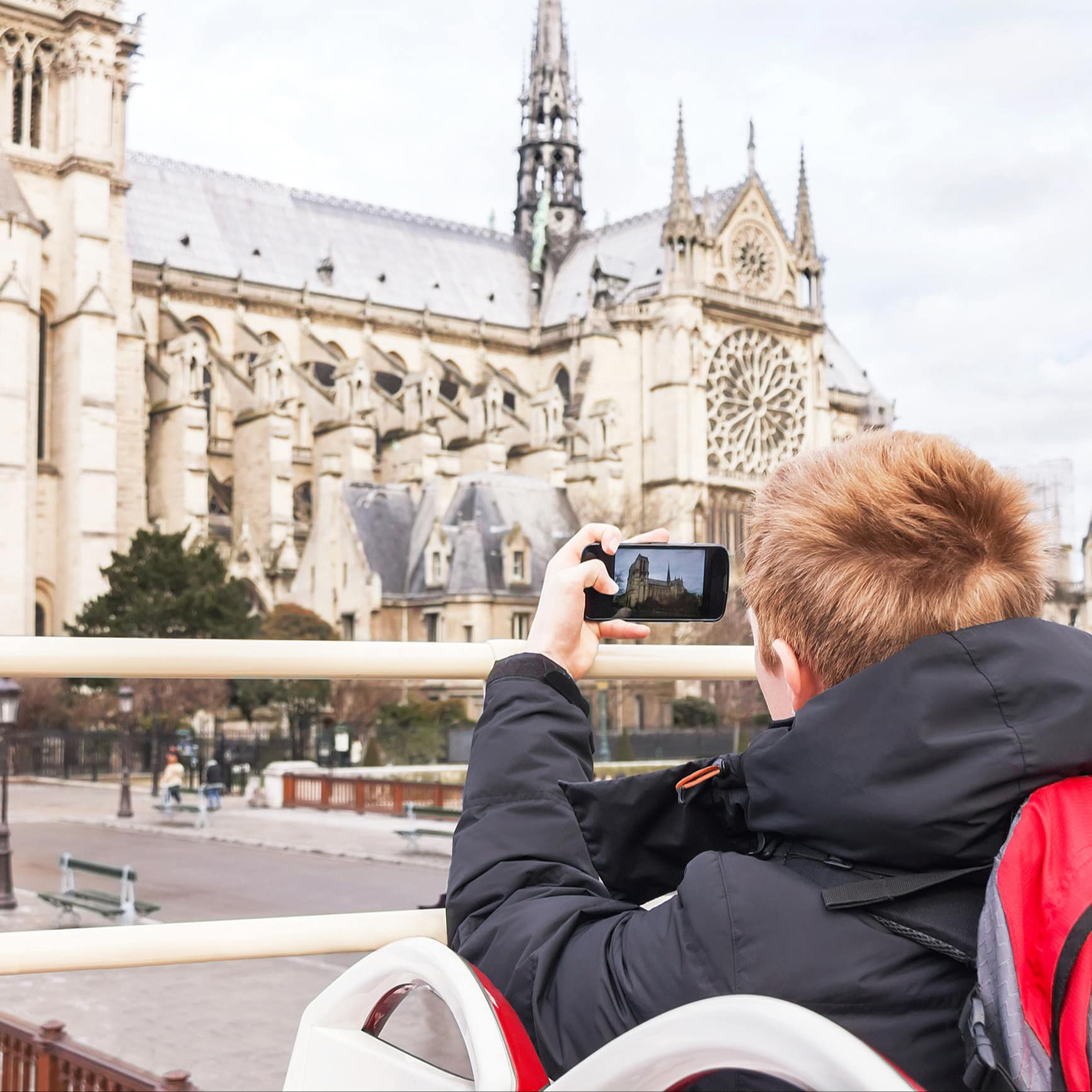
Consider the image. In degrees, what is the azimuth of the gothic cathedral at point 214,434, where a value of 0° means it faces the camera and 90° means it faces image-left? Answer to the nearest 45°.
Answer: approximately 45°

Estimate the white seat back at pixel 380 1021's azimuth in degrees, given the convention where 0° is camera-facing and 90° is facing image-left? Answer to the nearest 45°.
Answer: approximately 225°

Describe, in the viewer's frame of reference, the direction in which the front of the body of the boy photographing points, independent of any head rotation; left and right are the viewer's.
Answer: facing away from the viewer and to the left of the viewer

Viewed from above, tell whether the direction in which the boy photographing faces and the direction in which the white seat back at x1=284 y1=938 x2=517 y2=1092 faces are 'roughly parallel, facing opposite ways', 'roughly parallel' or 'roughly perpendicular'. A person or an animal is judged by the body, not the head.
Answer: roughly perpendicular

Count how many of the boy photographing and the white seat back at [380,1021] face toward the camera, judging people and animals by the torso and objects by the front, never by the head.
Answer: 0

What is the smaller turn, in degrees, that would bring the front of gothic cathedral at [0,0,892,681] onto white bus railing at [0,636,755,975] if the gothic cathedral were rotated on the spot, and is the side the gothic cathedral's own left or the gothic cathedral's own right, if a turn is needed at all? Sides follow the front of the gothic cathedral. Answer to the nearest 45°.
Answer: approximately 45° to the gothic cathedral's own left

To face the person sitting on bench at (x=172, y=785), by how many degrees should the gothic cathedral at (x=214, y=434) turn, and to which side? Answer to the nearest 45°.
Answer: approximately 45° to its left

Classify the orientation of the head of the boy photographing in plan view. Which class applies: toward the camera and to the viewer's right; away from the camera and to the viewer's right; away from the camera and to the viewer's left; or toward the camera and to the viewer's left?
away from the camera and to the viewer's left

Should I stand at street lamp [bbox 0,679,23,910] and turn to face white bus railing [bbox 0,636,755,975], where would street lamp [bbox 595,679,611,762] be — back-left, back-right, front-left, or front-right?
back-left

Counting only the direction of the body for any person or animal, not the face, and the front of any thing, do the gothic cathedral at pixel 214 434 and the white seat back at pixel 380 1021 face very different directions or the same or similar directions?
very different directions
